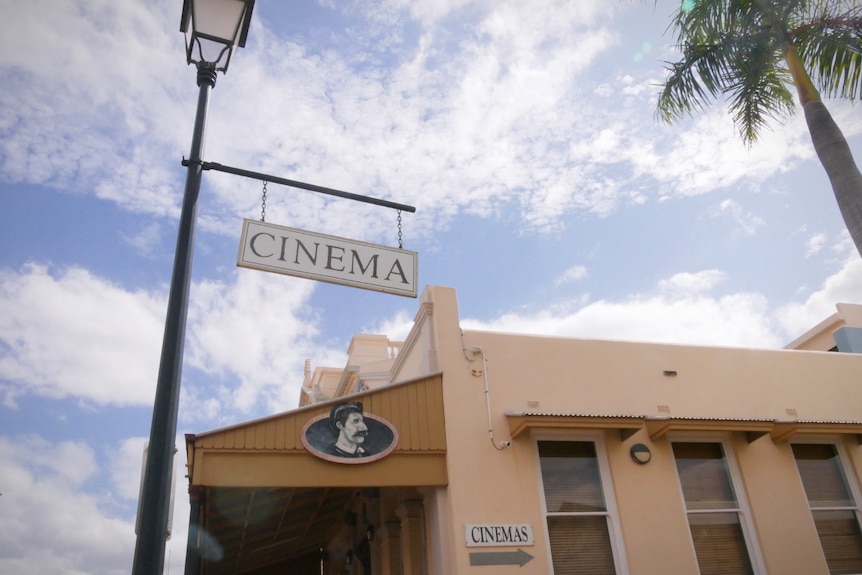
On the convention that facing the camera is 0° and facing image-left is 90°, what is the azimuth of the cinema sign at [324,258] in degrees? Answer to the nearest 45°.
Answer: approximately 0°

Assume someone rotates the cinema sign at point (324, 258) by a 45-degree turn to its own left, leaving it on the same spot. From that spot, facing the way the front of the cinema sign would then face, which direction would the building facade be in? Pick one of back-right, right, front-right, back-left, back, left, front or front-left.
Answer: left

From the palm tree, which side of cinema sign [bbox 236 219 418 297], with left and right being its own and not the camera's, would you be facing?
left
